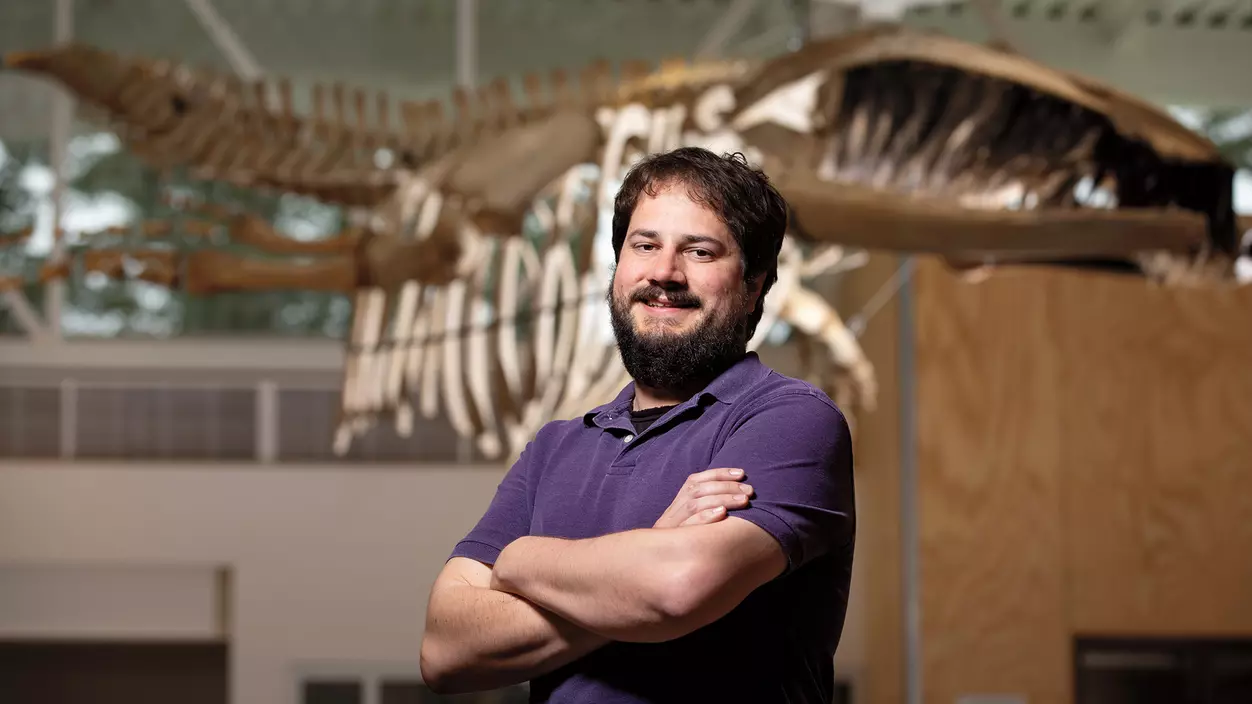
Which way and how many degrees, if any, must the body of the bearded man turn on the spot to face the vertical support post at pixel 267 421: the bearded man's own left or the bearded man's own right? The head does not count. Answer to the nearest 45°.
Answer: approximately 135° to the bearded man's own right

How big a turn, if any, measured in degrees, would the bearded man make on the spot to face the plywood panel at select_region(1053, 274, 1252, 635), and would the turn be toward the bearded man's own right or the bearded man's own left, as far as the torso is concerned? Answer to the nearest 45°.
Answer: approximately 180°

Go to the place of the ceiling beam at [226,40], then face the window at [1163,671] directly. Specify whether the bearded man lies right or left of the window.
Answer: right

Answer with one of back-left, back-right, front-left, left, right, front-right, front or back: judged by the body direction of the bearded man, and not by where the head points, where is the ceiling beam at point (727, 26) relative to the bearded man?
back-right

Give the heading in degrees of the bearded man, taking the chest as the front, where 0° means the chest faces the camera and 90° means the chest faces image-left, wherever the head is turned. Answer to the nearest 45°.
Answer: approximately 45°

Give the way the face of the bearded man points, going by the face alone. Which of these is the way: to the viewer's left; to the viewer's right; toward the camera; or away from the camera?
toward the camera

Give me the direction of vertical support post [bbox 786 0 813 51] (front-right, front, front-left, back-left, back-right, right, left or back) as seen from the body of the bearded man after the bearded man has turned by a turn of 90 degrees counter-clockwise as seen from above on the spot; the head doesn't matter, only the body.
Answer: back-left
